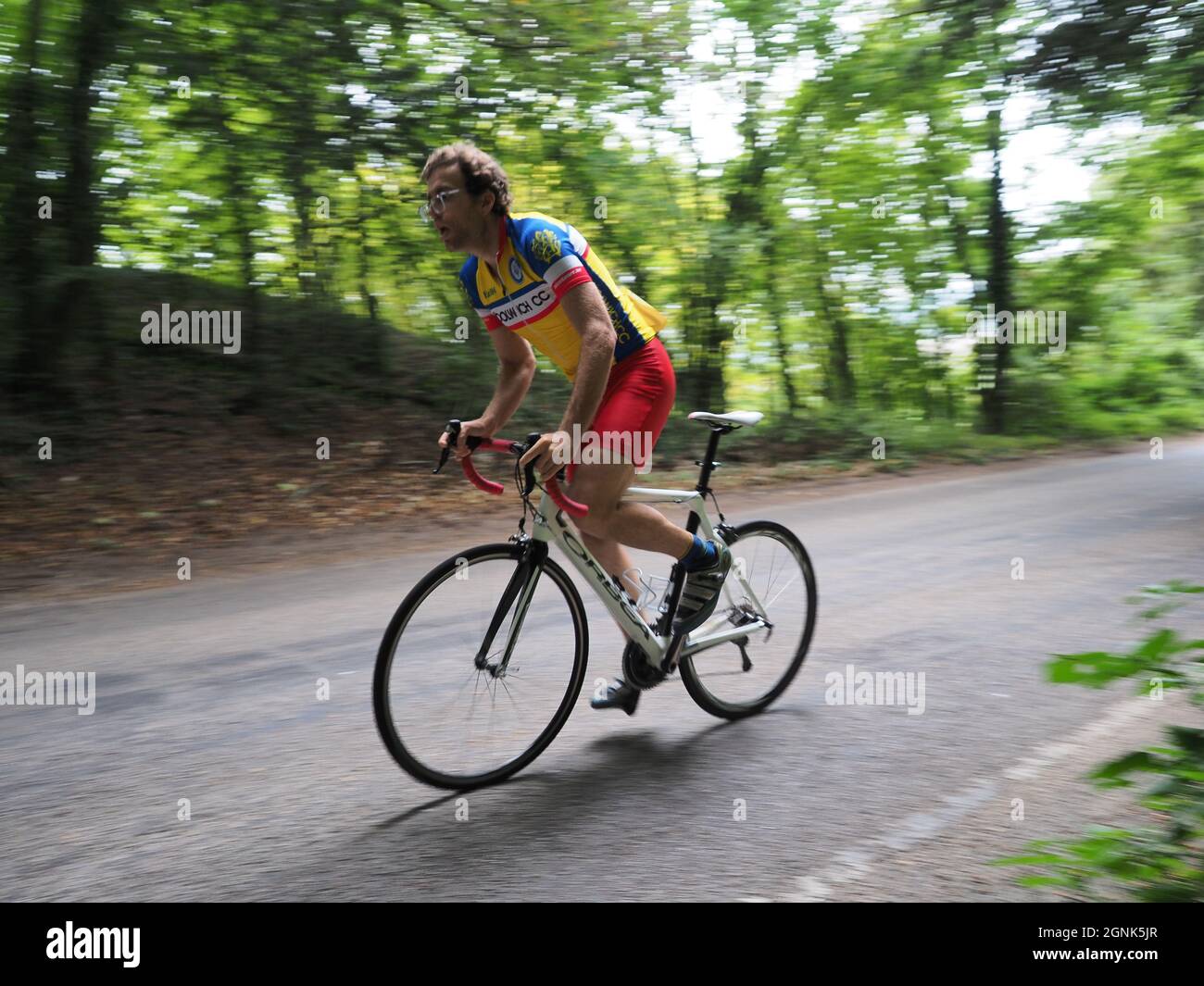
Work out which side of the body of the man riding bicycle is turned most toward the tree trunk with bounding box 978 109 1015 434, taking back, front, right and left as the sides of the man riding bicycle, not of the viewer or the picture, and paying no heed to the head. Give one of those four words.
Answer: back

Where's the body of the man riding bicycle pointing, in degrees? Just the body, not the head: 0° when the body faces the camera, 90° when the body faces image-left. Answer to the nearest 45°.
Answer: approximately 45°

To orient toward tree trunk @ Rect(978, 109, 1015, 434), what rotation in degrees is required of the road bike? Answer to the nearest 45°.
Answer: approximately 180°

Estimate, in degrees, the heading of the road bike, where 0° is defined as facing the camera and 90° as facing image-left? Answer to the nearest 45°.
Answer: approximately 45°
